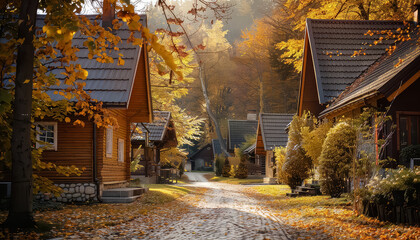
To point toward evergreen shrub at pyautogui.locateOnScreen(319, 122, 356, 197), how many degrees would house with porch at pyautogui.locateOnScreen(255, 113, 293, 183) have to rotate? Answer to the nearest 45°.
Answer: approximately 45° to its left

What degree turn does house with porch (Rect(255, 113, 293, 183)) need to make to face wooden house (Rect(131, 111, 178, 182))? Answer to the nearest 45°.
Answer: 0° — it already faces it

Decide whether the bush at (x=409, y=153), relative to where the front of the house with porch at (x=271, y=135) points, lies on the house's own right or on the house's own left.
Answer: on the house's own left

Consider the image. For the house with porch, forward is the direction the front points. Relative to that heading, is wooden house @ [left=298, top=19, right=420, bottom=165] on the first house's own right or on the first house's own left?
on the first house's own left

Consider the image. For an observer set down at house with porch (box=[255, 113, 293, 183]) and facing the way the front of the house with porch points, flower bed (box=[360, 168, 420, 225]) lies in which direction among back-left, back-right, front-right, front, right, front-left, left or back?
front-left

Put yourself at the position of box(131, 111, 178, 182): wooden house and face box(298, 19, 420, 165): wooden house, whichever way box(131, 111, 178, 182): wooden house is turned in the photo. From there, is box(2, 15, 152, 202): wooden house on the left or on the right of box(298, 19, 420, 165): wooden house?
right
